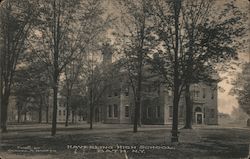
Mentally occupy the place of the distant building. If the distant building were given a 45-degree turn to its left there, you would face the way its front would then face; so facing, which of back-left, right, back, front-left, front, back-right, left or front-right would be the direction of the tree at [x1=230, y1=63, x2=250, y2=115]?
front

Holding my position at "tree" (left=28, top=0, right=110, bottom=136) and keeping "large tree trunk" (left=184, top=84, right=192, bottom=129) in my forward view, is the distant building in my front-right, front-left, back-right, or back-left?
front-left

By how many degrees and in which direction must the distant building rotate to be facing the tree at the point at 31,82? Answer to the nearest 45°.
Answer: approximately 90° to its right

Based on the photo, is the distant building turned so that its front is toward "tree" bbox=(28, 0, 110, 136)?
no

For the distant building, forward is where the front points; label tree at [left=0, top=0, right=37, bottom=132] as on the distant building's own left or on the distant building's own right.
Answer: on the distant building's own right

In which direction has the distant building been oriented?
toward the camera

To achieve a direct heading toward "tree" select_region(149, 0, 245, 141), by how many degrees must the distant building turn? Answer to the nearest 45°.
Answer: approximately 45° to its left
